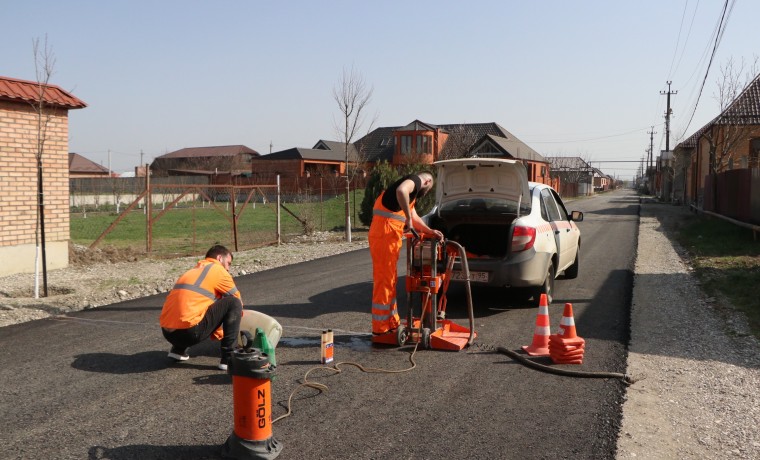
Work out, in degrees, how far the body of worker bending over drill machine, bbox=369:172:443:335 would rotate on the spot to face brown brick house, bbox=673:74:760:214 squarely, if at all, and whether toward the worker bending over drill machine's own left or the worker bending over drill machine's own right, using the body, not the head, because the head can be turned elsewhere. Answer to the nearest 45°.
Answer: approximately 45° to the worker bending over drill machine's own left

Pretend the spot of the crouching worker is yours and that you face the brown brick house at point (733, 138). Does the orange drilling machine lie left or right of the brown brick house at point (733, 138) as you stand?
right

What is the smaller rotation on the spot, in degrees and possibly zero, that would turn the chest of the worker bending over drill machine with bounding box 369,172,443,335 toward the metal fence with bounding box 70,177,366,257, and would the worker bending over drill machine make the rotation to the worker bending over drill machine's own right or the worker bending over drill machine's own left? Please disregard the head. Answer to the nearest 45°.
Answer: approximately 135° to the worker bending over drill machine's own left

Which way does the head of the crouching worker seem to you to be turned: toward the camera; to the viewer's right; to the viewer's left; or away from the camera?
to the viewer's right

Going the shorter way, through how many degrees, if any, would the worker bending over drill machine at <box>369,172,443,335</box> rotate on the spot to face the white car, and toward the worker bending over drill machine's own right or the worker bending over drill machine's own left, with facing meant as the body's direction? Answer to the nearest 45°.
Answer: approximately 45° to the worker bending over drill machine's own left

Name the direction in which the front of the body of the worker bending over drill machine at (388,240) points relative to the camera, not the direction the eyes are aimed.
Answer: to the viewer's right

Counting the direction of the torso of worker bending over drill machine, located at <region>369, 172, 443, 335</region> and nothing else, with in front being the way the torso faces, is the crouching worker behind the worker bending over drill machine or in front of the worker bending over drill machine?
behind
